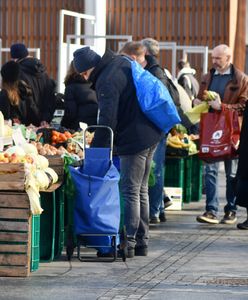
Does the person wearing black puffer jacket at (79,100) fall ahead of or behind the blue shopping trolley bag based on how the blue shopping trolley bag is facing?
behind

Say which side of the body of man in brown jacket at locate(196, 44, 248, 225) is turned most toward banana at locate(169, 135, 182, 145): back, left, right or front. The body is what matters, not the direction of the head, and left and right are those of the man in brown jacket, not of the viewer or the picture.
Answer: right

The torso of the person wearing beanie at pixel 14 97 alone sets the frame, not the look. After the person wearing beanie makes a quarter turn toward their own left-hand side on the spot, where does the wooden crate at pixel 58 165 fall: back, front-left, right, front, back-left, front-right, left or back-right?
left

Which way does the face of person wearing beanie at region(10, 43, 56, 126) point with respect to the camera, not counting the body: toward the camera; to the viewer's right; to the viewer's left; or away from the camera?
away from the camera

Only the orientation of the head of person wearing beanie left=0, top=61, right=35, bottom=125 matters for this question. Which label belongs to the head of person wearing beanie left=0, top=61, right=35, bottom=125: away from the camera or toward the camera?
away from the camera

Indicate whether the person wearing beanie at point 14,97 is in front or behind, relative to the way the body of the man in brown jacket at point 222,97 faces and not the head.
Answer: in front

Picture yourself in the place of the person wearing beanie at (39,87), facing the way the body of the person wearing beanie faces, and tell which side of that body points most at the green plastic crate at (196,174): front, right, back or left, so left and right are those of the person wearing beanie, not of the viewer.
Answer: right

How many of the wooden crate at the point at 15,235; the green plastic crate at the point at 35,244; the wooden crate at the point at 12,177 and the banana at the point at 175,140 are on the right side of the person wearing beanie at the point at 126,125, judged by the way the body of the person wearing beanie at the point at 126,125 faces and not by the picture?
1

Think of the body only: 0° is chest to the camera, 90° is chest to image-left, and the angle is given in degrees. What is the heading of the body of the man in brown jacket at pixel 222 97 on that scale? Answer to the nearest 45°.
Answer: approximately 45°

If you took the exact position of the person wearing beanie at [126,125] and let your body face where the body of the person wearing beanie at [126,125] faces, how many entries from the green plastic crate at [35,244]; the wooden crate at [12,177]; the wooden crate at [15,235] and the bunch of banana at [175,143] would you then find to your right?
1

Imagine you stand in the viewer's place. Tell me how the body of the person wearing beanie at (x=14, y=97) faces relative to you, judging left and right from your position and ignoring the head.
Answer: facing away from the viewer
